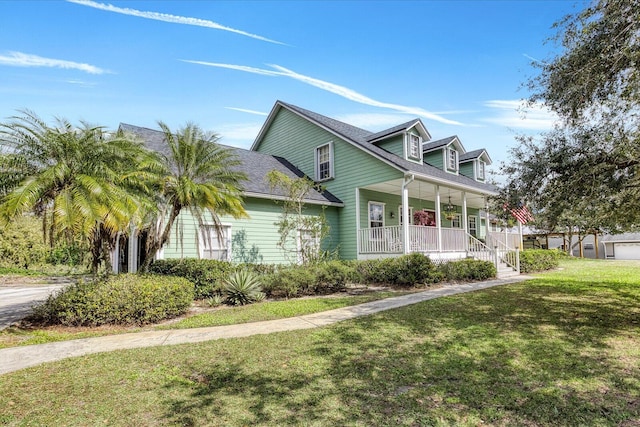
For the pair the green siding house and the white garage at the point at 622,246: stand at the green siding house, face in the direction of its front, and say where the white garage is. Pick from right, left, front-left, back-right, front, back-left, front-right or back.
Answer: left

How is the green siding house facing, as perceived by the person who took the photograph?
facing the viewer and to the right of the viewer

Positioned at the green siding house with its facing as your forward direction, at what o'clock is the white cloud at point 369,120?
The white cloud is roughly at 8 o'clock from the green siding house.

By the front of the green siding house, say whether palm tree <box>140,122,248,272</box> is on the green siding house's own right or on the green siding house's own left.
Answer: on the green siding house's own right

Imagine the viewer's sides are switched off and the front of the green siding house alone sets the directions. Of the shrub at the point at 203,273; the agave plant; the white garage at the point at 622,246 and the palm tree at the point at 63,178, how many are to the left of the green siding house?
1

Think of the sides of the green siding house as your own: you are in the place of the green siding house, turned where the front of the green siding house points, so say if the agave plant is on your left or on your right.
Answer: on your right

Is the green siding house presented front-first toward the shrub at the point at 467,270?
yes

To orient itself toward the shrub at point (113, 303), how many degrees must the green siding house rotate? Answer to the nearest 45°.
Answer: approximately 90° to its right

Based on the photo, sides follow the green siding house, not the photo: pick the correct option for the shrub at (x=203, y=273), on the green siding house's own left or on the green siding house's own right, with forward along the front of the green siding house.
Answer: on the green siding house's own right

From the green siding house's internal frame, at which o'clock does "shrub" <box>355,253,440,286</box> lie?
The shrub is roughly at 1 o'clock from the green siding house.
